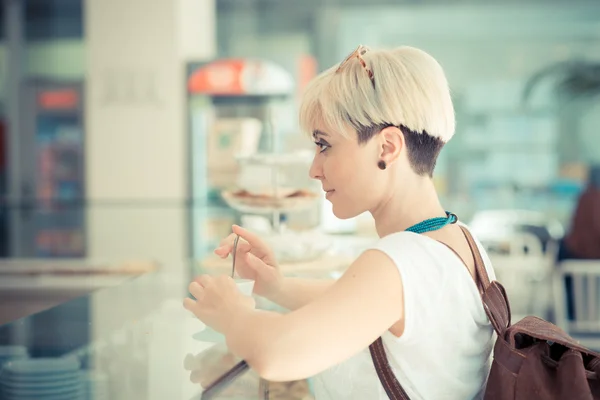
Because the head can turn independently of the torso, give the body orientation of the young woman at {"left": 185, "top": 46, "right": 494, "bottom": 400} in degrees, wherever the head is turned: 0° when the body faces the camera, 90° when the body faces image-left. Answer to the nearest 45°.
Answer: approximately 90°

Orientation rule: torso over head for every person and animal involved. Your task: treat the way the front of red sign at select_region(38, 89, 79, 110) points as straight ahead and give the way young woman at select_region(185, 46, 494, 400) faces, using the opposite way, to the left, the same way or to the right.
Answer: to the right

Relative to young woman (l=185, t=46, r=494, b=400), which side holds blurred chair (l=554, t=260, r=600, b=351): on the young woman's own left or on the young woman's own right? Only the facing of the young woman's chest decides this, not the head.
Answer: on the young woman's own right

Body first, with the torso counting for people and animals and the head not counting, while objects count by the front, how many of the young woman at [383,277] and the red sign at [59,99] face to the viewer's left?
1

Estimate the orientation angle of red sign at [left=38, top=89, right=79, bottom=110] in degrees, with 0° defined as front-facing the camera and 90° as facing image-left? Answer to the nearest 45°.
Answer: approximately 0°

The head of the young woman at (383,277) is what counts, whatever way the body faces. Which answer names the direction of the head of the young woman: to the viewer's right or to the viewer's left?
to the viewer's left

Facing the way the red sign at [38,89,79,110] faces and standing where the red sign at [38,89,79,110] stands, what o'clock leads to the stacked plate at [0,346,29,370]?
The stacked plate is roughly at 12 o'clock from the red sign.

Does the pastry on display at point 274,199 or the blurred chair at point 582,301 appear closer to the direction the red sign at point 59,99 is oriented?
the pastry on display

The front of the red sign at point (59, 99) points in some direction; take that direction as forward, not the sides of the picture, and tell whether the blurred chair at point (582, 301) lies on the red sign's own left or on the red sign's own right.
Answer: on the red sign's own left

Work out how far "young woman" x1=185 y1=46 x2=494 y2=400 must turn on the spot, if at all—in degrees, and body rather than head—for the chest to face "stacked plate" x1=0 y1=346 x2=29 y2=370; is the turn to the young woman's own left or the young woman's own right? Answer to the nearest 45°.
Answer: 0° — they already face it

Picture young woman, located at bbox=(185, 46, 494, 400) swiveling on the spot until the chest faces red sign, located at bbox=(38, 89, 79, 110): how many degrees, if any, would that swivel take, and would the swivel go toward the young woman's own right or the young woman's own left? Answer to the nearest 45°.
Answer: approximately 45° to the young woman's own right
